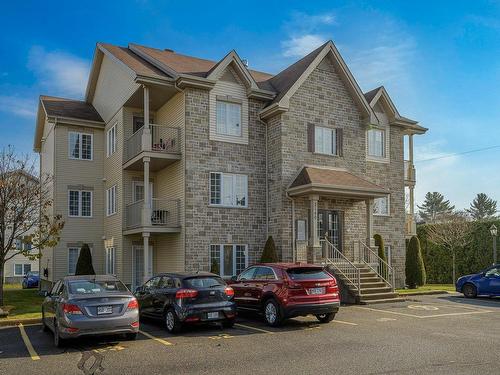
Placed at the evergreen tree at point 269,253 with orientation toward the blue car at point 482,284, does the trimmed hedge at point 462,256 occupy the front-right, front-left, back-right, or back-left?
front-left

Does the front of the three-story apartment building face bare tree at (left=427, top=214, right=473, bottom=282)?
no

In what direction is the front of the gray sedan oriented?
away from the camera

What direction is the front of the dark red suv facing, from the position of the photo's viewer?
facing away from the viewer and to the left of the viewer

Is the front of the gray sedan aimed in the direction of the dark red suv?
no

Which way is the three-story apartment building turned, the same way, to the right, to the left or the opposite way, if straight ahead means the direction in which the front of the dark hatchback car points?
the opposite way

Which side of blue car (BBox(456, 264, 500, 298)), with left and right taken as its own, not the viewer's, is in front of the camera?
left

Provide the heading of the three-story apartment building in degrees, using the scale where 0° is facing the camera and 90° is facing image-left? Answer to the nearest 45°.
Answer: approximately 315°

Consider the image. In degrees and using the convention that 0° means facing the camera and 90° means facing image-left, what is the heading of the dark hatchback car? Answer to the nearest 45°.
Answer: approximately 135°

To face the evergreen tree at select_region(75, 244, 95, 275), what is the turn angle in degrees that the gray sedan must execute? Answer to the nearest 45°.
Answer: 0° — it already faces it

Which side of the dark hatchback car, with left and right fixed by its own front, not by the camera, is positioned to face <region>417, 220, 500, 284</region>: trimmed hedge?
right

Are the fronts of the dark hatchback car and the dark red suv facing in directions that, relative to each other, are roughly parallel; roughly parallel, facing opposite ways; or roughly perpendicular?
roughly parallel

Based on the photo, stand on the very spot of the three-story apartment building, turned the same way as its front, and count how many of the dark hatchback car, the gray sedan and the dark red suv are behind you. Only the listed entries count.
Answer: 0

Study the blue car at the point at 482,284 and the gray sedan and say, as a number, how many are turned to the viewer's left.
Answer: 1

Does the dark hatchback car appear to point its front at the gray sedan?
no
